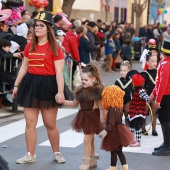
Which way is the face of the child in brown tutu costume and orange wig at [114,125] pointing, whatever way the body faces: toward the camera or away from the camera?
away from the camera

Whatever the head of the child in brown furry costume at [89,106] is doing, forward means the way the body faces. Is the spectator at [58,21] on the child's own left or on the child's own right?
on the child's own right

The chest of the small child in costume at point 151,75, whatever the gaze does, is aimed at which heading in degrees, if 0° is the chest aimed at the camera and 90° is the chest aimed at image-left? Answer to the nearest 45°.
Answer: approximately 315°
